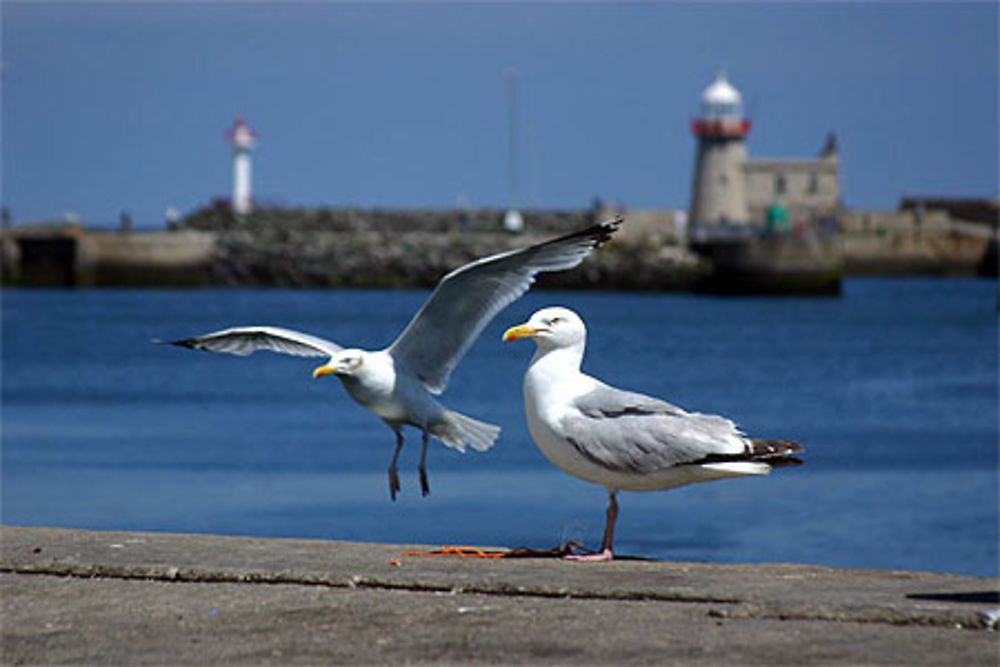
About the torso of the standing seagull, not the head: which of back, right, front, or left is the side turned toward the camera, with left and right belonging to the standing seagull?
left

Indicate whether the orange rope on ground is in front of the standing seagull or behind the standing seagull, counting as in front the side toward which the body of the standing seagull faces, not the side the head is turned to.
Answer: in front

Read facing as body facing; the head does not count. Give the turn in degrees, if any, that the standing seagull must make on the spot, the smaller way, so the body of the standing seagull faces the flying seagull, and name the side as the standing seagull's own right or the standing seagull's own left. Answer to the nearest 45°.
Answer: approximately 45° to the standing seagull's own right

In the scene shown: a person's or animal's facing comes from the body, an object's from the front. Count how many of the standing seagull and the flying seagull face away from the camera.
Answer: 0
